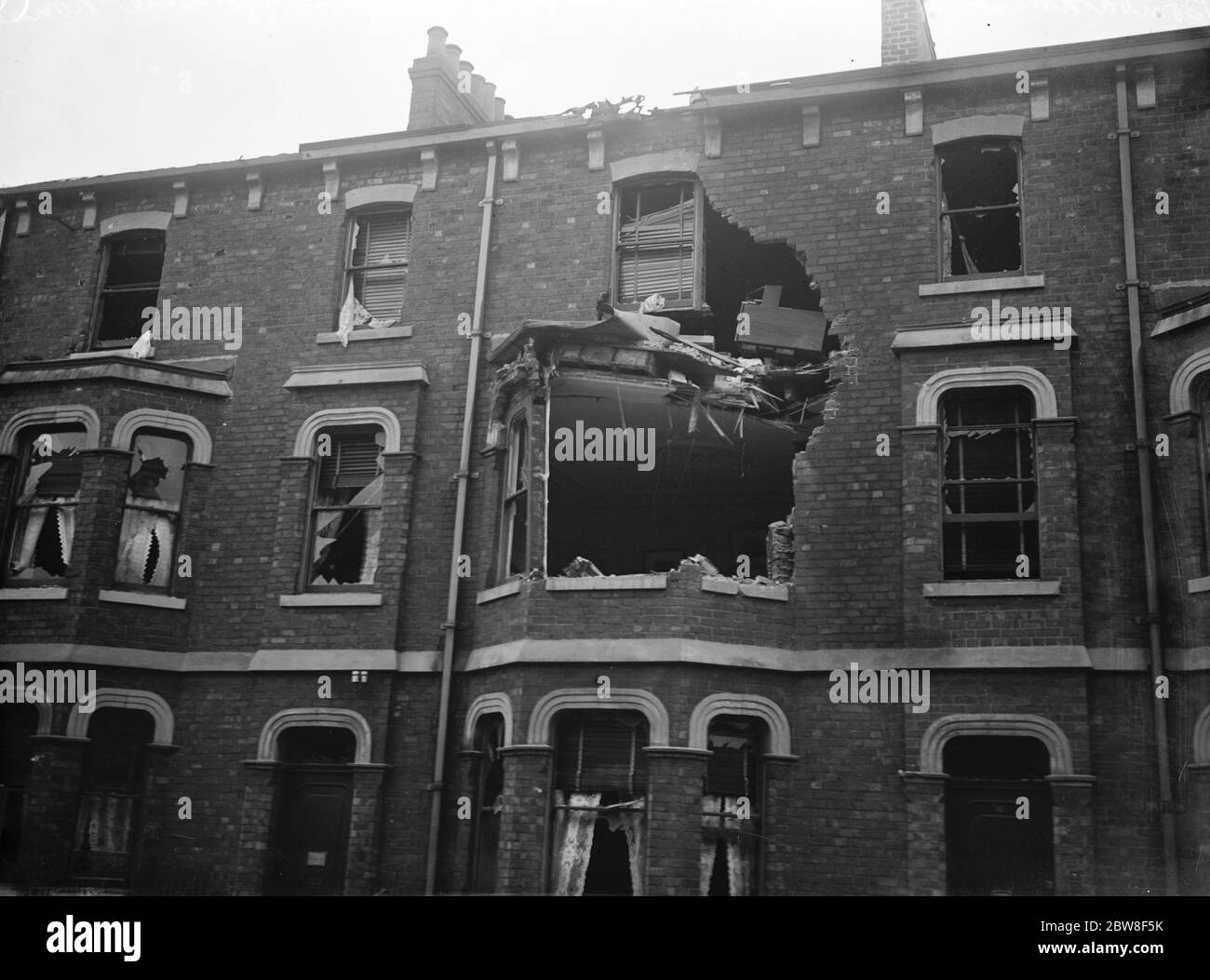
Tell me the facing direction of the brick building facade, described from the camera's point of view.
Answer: facing the viewer
